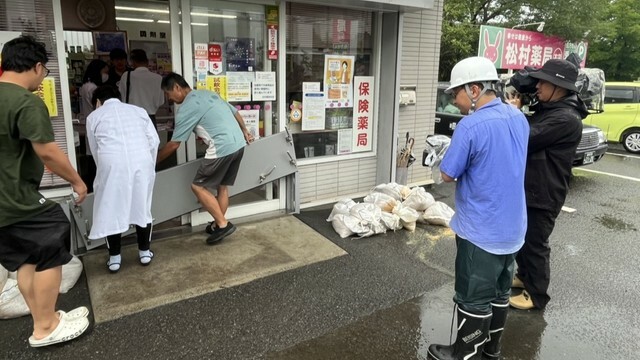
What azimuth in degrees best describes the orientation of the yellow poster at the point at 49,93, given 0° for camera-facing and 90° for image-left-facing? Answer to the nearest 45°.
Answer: approximately 0°

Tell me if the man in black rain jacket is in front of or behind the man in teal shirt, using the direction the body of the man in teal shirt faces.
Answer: behind

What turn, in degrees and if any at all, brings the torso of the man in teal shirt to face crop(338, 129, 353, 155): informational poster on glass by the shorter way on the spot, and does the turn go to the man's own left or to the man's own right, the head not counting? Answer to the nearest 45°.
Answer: approximately 135° to the man's own right

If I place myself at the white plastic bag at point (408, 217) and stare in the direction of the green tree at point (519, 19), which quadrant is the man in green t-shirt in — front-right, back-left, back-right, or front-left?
back-left

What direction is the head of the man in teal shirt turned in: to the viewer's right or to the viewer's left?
to the viewer's left

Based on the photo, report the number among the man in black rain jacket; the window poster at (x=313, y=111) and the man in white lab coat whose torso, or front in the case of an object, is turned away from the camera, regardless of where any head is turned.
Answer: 1

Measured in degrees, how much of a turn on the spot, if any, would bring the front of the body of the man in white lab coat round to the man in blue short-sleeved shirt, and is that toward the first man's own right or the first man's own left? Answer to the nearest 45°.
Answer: approximately 135° to the first man's own right

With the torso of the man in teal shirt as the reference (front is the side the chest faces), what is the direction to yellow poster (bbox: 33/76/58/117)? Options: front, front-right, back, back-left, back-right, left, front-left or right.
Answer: front

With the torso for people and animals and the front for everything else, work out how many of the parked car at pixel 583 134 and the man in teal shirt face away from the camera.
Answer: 0

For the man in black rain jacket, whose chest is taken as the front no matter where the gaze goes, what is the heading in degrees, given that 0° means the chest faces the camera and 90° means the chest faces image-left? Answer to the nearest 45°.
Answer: approximately 90°

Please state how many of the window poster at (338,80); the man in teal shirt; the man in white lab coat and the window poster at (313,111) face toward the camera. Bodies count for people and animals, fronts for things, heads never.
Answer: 2

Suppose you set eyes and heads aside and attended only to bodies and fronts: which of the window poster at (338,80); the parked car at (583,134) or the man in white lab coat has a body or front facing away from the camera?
the man in white lab coat

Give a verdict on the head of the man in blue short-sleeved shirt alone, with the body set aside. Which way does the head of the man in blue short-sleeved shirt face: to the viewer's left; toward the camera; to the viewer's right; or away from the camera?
to the viewer's left

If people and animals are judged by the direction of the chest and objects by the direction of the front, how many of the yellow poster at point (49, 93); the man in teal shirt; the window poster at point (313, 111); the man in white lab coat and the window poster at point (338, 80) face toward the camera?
3

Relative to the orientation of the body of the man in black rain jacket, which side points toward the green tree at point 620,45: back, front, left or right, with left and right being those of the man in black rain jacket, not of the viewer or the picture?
right
